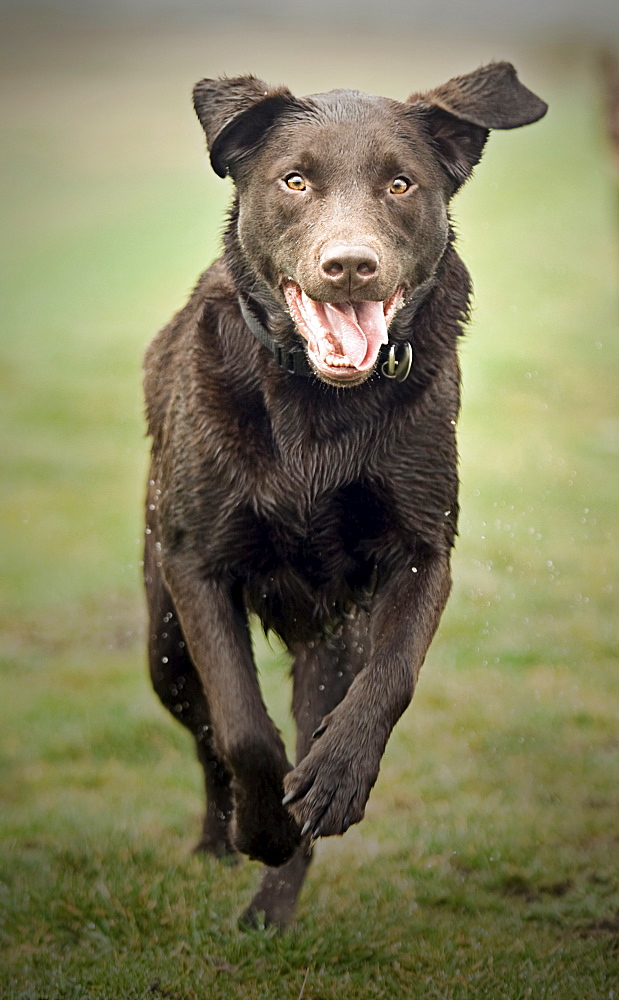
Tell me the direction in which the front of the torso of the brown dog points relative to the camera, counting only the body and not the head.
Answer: toward the camera
